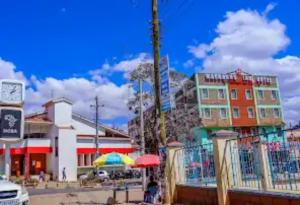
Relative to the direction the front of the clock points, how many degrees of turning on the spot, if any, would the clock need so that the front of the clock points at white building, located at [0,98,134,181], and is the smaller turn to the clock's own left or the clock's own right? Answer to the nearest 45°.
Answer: approximately 180°

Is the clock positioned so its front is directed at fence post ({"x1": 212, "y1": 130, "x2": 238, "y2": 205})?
no

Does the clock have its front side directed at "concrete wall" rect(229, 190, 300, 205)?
no

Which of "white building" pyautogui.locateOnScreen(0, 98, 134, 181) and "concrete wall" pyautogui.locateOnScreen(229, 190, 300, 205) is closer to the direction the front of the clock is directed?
the concrete wall

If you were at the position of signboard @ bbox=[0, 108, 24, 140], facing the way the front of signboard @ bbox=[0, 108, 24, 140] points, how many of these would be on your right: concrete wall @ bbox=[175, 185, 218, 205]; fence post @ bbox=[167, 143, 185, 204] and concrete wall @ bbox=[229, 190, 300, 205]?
0

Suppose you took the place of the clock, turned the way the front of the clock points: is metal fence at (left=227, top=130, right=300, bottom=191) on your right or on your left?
on your left

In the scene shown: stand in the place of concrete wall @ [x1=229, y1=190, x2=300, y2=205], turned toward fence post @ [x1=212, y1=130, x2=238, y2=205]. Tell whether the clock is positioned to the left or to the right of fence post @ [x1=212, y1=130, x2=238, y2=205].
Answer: left

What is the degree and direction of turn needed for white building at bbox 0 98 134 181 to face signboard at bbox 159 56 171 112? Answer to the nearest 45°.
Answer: approximately 45° to its left

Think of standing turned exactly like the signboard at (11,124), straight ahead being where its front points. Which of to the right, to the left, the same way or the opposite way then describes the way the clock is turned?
the same way

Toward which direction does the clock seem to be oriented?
toward the camera

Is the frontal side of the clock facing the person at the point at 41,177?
no

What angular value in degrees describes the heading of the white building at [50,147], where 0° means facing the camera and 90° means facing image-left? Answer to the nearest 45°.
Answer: approximately 45°

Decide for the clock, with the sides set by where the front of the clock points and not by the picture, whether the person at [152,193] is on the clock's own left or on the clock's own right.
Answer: on the clock's own left

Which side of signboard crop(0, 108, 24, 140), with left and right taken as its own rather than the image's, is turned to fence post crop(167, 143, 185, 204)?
left

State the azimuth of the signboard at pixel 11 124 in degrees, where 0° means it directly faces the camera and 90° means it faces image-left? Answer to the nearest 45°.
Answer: approximately 0°

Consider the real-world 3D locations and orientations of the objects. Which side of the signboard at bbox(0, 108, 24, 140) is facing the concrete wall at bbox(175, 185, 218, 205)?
left

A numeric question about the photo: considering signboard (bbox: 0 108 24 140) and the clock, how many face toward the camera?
2
